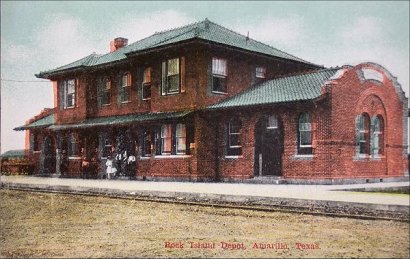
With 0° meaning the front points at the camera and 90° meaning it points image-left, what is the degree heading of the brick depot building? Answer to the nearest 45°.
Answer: approximately 45°
